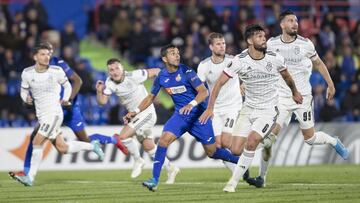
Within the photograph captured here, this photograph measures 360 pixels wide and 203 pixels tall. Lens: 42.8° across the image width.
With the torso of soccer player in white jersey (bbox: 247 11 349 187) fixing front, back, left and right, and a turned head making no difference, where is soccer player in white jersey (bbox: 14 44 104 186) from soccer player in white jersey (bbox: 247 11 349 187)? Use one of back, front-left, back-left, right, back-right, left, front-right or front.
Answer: front-right

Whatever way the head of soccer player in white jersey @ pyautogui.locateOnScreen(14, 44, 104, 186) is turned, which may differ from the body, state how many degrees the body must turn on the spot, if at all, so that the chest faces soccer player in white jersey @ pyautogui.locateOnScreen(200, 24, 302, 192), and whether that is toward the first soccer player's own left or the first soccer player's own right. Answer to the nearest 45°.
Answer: approximately 90° to the first soccer player's own left

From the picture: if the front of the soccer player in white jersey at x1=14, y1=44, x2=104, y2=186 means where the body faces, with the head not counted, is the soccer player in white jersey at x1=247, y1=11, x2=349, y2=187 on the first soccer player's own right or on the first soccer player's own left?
on the first soccer player's own left

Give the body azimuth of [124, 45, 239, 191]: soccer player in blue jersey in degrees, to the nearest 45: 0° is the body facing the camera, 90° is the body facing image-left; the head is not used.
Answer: approximately 45°

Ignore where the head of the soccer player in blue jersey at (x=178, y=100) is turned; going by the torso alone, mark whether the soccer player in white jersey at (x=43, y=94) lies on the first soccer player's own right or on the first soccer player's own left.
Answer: on the first soccer player's own right

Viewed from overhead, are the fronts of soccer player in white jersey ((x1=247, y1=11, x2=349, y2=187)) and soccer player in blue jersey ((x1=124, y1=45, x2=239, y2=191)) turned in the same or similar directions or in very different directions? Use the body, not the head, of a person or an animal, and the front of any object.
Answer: same or similar directions

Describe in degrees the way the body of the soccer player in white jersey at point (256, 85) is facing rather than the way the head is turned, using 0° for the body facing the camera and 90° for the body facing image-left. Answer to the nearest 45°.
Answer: approximately 0°

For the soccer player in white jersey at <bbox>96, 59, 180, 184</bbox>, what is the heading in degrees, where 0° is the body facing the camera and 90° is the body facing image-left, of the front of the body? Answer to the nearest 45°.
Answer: approximately 45°

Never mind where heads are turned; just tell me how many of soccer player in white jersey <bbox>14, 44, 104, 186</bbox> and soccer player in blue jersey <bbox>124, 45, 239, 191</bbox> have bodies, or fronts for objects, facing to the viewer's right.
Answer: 0
